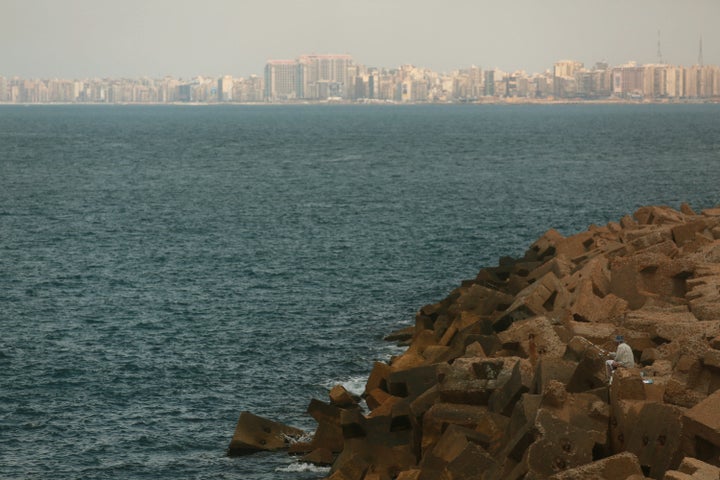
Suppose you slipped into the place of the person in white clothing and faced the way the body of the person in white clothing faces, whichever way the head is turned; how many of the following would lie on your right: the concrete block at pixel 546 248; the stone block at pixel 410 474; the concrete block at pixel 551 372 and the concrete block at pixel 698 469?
1

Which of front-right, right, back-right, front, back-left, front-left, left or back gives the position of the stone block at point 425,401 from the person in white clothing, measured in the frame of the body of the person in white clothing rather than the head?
front

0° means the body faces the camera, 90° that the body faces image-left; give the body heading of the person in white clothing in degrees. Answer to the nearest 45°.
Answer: approximately 90°

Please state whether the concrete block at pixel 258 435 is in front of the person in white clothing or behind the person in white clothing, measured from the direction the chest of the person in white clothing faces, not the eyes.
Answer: in front

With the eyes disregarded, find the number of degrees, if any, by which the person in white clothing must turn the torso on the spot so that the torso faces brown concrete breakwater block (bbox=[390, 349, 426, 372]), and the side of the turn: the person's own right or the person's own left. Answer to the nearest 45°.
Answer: approximately 45° to the person's own right

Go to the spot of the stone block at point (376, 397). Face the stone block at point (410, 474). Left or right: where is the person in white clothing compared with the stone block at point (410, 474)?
left

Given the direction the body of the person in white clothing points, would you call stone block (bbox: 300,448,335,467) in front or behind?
in front

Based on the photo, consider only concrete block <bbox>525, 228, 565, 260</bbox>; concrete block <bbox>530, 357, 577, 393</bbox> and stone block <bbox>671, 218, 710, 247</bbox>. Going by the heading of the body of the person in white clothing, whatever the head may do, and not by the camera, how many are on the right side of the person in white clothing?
2

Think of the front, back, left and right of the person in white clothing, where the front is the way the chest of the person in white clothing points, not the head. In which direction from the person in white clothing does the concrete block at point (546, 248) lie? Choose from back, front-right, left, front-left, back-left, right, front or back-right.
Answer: right

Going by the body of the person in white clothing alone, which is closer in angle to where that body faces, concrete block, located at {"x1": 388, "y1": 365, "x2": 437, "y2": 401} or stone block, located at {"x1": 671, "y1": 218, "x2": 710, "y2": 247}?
the concrete block
